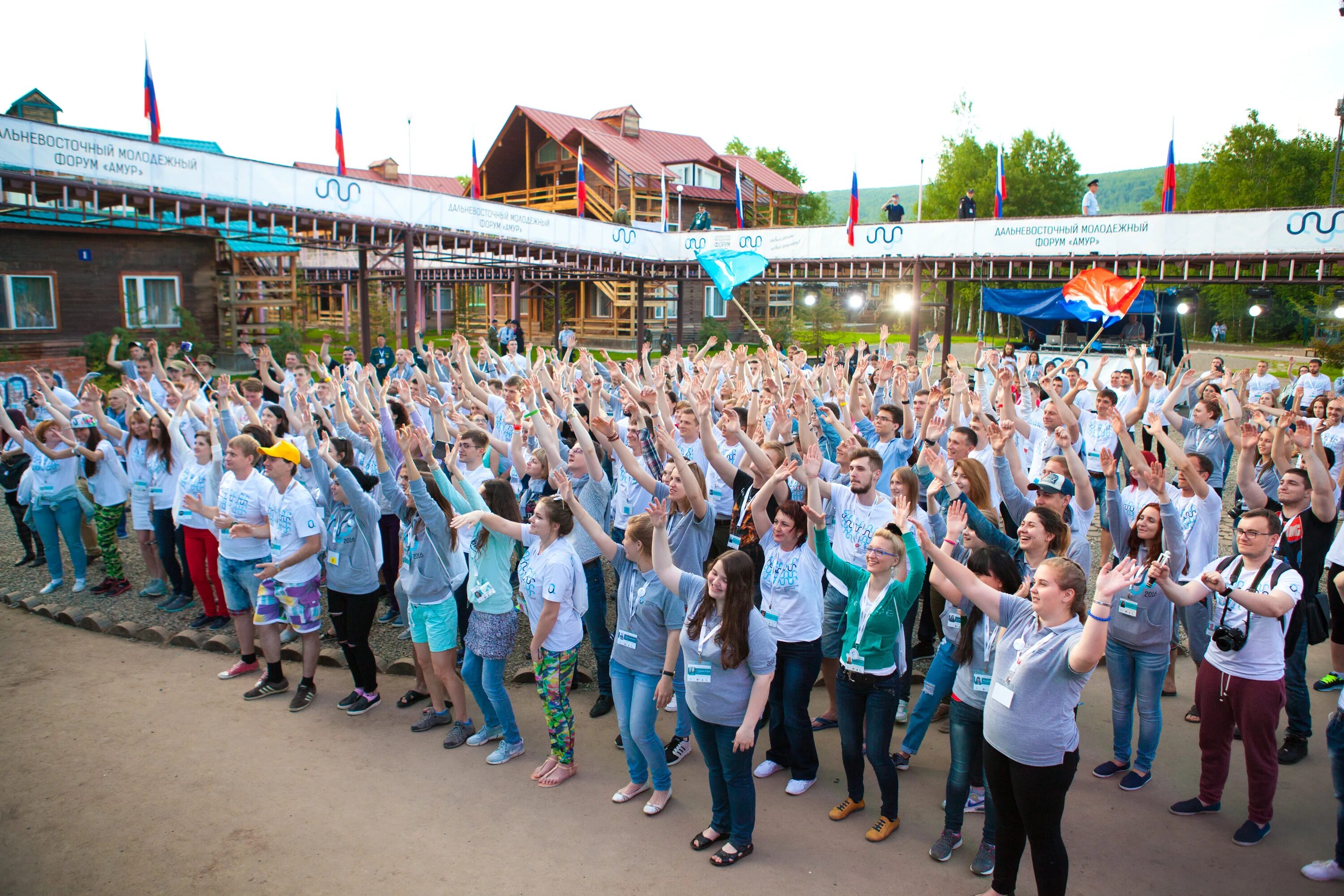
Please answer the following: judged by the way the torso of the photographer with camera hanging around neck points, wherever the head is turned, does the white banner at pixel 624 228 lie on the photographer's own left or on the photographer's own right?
on the photographer's own right

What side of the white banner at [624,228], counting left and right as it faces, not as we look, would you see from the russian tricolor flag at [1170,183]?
left

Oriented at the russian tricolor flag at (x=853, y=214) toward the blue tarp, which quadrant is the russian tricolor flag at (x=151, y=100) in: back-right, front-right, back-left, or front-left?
back-right

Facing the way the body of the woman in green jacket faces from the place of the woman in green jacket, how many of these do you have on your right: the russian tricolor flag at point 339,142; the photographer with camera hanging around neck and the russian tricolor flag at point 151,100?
2

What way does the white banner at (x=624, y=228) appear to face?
toward the camera

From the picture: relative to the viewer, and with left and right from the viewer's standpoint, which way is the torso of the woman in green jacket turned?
facing the viewer and to the left of the viewer

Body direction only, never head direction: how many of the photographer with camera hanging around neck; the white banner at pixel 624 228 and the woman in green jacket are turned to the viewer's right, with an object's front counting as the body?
0

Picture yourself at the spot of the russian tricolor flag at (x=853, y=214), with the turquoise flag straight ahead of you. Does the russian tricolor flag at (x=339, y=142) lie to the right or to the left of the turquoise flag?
right

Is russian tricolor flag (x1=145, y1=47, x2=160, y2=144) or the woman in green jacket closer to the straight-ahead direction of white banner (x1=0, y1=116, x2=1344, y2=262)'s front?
the woman in green jacket

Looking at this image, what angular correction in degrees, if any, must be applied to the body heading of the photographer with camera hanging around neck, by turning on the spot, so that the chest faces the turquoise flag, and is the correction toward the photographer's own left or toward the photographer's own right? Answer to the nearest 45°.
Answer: approximately 90° to the photographer's own right
